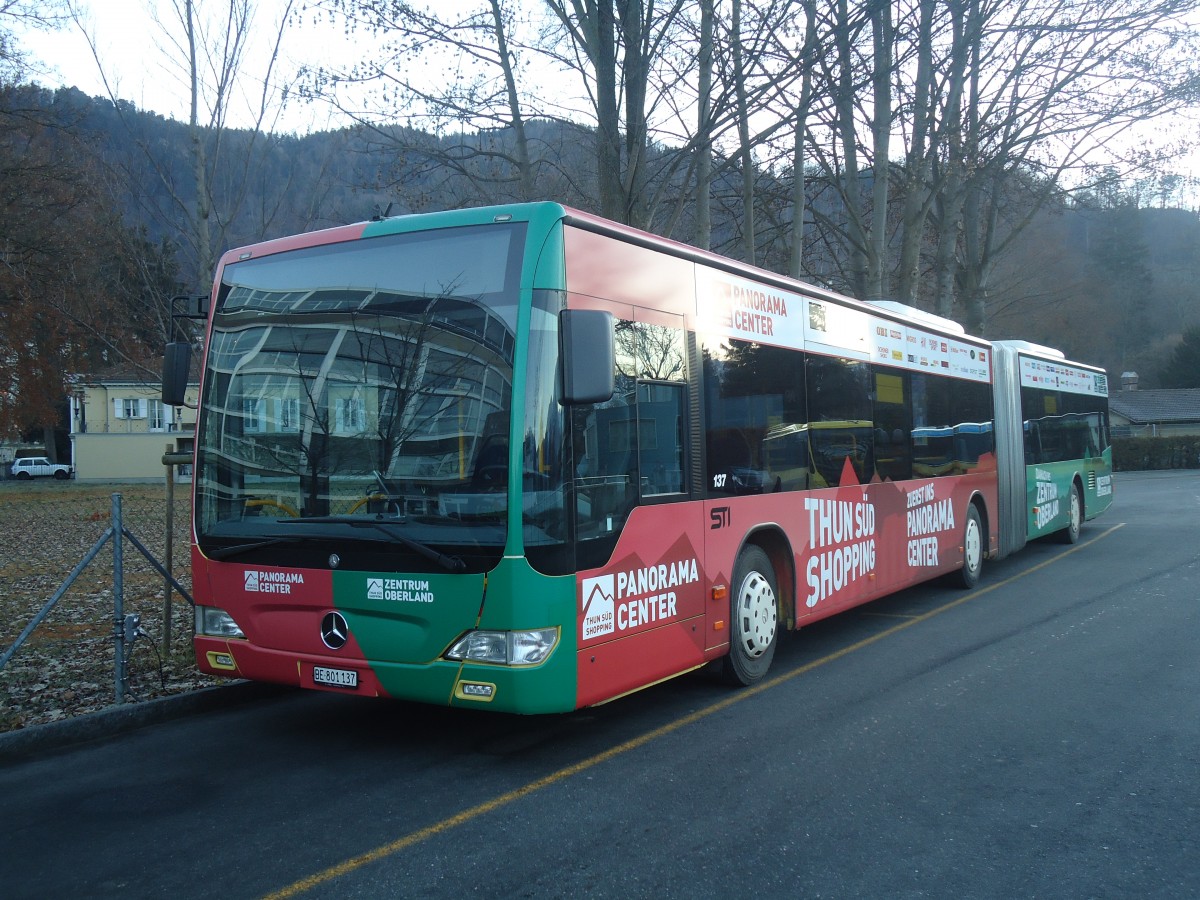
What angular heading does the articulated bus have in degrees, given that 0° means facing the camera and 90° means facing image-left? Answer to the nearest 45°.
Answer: approximately 45°

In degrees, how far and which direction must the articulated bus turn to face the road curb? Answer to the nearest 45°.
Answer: approximately 45° to its right
